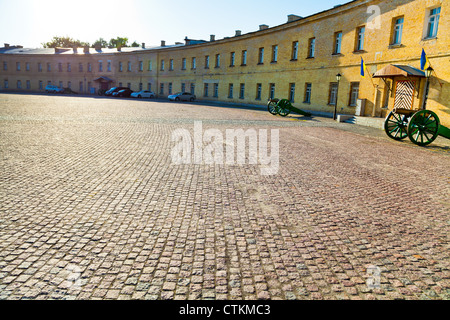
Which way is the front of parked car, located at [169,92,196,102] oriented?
to the viewer's left

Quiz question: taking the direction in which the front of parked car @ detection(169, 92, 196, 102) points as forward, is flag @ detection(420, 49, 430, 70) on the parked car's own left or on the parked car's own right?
on the parked car's own left

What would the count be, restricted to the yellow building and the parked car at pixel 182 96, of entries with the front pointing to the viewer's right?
0
